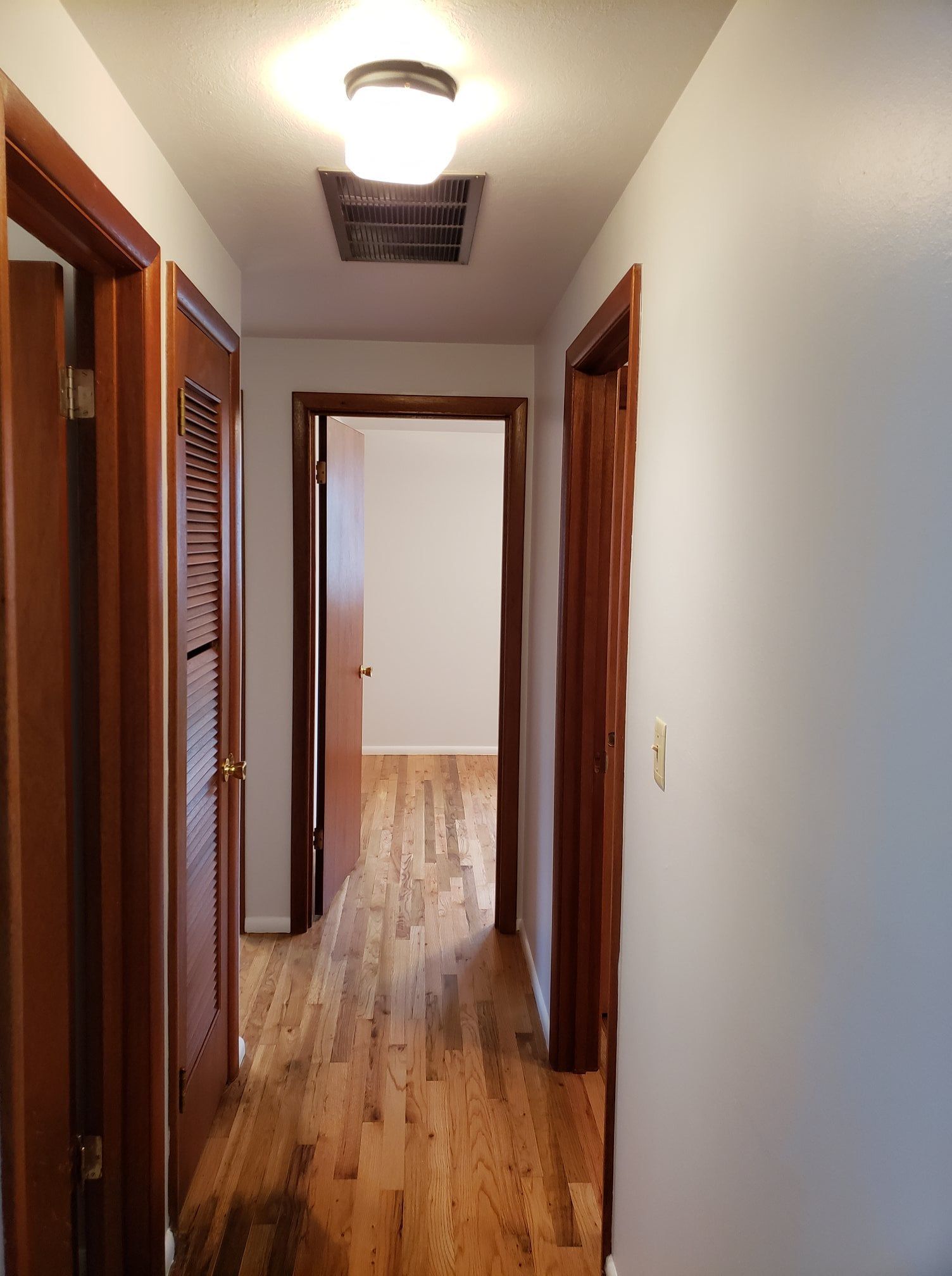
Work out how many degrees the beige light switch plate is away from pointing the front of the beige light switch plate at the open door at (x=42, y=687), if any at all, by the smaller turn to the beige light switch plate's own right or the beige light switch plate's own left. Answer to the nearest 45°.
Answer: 0° — it already faces it

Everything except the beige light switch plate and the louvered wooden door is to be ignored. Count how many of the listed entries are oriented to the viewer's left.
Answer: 1

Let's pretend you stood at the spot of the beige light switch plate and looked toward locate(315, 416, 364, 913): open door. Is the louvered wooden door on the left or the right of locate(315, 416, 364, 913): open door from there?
left

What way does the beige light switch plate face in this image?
to the viewer's left

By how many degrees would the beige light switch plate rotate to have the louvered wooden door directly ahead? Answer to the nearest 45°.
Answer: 0° — it already faces it

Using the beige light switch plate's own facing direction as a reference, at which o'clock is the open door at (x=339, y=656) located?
The open door is roughly at 2 o'clock from the beige light switch plate.

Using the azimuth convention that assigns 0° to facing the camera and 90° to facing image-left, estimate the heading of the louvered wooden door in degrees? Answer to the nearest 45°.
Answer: approximately 270°
